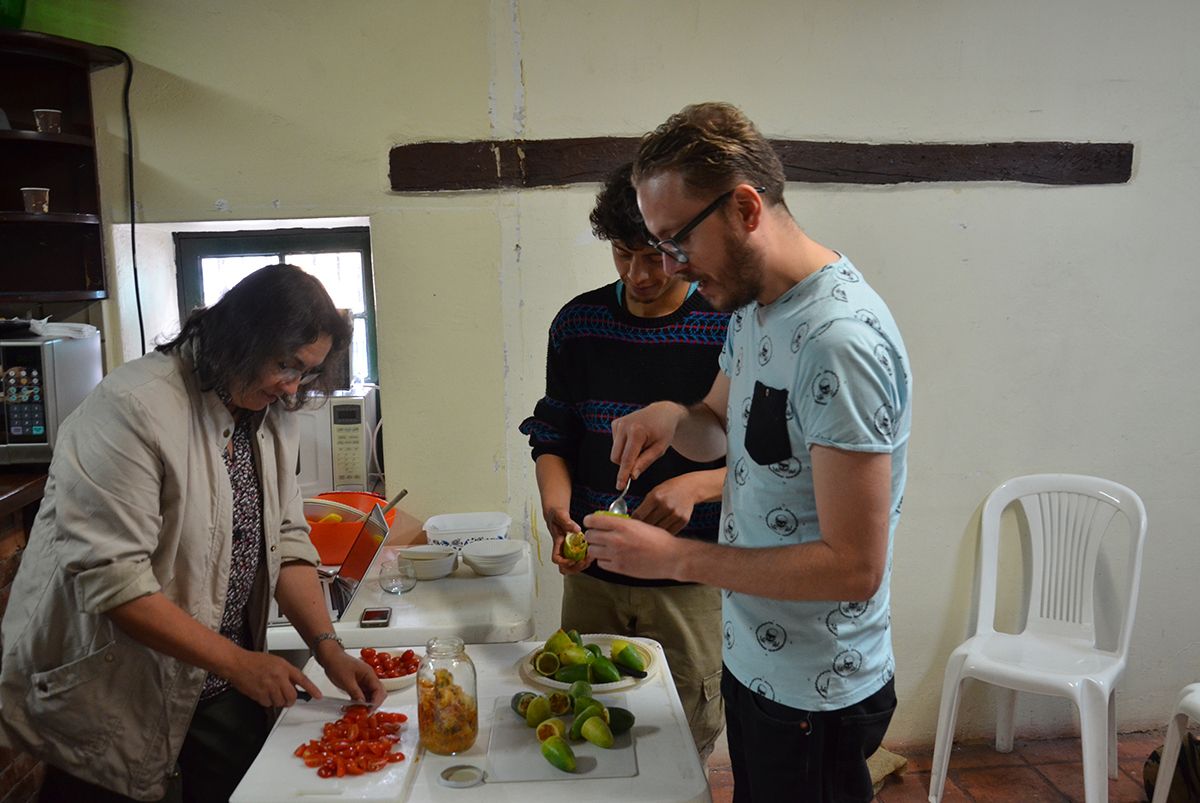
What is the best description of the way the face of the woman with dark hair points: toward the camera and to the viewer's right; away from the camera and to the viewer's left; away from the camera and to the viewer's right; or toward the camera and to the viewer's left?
toward the camera and to the viewer's right

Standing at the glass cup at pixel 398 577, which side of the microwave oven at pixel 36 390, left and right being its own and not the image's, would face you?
left

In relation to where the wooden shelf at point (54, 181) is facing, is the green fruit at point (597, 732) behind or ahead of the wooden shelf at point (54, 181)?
ahead

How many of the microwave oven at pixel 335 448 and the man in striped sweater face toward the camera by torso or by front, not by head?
2

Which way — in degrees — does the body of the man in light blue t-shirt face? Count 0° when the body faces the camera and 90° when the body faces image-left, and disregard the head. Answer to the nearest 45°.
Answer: approximately 45°

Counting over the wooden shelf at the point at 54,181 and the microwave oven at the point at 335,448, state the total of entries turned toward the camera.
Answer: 2

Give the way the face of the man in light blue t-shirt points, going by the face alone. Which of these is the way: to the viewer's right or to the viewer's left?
to the viewer's left

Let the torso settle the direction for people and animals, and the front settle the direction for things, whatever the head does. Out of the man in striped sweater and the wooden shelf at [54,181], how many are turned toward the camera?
2

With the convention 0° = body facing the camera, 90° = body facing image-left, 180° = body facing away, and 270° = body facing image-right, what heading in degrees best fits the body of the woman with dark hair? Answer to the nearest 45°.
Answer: approximately 315°

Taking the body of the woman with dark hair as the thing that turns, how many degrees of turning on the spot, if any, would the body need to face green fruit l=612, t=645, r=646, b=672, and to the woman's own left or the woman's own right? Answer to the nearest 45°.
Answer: approximately 45° to the woman's own left

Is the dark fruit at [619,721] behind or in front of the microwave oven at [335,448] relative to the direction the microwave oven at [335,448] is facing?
in front
